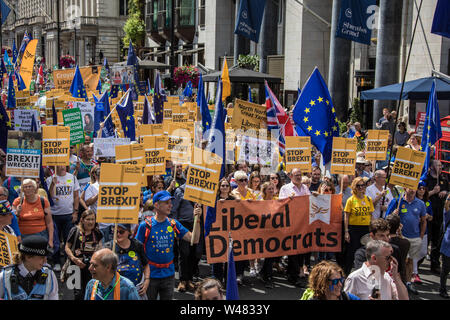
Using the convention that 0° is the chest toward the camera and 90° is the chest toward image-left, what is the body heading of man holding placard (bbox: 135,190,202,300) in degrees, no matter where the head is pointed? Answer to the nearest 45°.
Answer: approximately 315°

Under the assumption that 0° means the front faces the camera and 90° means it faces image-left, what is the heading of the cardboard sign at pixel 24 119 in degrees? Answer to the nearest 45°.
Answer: approximately 0°

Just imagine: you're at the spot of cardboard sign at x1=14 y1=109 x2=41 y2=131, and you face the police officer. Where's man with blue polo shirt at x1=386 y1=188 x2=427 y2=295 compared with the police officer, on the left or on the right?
left

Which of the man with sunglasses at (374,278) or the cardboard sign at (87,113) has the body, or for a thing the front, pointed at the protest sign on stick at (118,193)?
the cardboard sign

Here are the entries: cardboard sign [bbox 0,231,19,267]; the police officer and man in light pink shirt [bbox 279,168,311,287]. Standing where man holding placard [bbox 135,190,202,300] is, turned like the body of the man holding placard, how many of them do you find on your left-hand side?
1

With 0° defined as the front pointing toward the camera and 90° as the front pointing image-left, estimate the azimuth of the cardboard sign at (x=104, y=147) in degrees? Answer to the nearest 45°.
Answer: approximately 0°

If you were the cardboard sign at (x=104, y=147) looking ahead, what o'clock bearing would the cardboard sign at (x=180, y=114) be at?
the cardboard sign at (x=180, y=114) is roughly at 7 o'clock from the cardboard sign at (x=104, y=147).

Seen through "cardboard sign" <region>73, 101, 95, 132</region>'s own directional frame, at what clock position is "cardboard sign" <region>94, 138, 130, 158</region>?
"cardboard sign" <region>94, 138, 130, 158</region> is roughly at 12 o'clock from "cardboard sign" <region>73, 101, 95, 132</region>.
